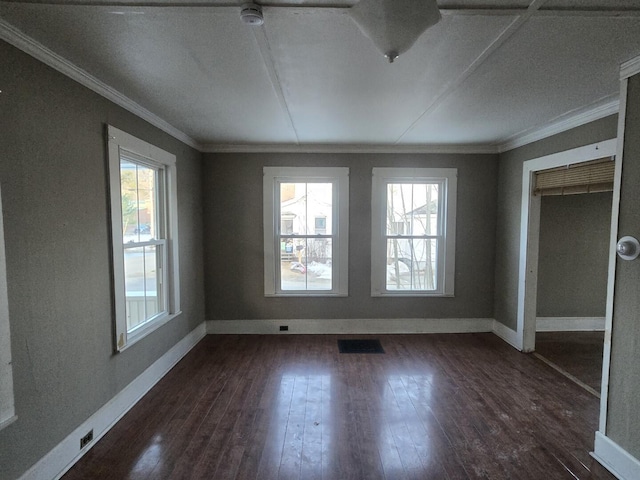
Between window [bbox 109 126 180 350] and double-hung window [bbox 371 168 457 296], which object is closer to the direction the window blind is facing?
the window

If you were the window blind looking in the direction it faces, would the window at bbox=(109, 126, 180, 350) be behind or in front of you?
in front

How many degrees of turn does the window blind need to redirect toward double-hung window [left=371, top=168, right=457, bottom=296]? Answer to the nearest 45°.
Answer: approximately 45° to its right

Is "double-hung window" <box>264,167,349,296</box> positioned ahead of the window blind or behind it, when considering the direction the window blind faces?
ahead

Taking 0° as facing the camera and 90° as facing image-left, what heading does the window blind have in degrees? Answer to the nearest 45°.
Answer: approximately 45°
